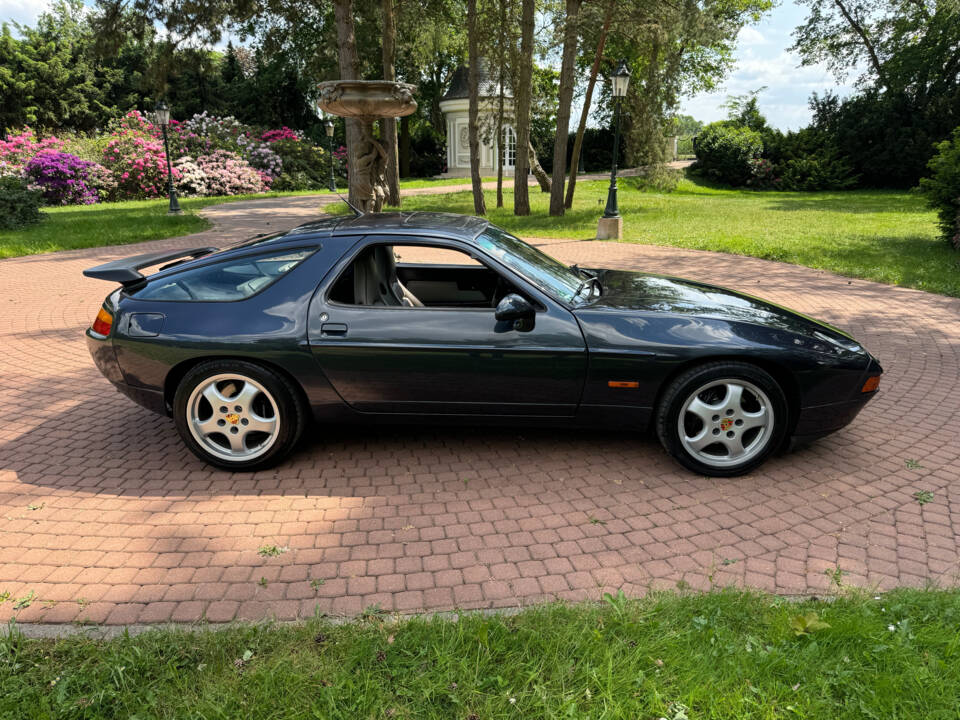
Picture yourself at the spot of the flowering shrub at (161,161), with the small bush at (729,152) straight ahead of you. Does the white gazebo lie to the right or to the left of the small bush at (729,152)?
left

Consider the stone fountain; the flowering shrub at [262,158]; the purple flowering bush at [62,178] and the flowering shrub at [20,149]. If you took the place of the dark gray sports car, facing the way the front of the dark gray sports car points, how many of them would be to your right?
0

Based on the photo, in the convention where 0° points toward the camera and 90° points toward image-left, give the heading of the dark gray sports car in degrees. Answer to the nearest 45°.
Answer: approximately 270°

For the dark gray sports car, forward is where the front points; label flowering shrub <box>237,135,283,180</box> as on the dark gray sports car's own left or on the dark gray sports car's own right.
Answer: on the dark gray sports car's own left

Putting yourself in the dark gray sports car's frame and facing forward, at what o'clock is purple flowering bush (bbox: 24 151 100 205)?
The purple flowering bush is roughly at 8 o'clock from the dark gray sports car.

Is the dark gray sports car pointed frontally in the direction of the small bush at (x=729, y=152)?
no

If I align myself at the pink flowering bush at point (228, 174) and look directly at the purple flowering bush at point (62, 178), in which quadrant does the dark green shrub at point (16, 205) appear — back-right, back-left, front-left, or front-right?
front-left

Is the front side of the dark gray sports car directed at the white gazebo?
no

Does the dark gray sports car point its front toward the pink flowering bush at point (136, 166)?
no

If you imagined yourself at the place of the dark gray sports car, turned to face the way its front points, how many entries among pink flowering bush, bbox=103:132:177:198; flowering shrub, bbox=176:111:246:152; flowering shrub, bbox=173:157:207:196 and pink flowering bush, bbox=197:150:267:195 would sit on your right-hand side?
0

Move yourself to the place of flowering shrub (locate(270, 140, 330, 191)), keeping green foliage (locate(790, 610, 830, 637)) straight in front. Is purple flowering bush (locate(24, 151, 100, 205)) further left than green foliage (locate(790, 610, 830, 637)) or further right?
right

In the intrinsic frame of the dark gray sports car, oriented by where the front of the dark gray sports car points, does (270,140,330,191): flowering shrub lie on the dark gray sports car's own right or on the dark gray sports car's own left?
on the dark gray sports car's own left

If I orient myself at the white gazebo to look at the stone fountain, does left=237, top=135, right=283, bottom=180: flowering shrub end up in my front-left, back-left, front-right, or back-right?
front-right

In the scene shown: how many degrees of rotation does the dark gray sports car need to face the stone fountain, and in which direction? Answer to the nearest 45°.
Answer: approximately 90° to its left

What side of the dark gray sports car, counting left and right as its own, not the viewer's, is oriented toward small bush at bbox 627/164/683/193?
left

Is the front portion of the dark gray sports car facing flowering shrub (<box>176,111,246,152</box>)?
no
